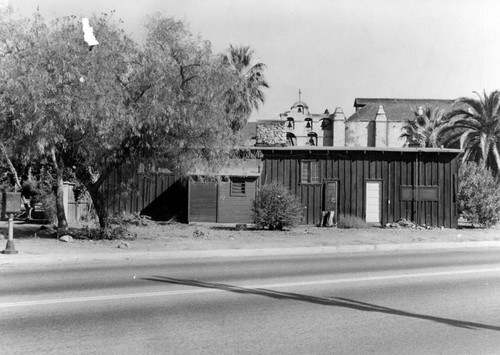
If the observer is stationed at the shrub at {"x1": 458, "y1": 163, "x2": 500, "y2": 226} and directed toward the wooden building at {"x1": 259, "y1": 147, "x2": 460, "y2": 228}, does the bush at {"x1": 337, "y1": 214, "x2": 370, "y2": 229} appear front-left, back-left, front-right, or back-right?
front-left

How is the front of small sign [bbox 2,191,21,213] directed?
toward the camera

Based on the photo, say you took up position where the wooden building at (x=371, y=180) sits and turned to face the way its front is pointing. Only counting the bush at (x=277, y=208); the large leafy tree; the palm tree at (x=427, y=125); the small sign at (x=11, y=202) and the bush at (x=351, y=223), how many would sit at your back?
1

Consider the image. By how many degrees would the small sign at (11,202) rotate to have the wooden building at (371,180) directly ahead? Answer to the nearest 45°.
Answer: approximately 135° to its left

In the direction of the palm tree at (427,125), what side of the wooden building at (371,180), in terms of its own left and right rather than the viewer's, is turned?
back

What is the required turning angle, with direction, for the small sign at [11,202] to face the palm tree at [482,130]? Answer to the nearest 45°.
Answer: approximately 90° to its left

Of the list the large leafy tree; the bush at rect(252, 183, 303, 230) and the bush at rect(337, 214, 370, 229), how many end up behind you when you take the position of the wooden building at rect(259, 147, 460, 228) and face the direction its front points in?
0

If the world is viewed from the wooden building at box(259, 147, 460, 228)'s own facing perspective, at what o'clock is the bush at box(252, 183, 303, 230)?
The bush is roughly at 1 o'clock from the wooden building.

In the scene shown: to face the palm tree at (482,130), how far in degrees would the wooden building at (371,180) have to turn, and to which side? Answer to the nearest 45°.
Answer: approximately 135° to its left

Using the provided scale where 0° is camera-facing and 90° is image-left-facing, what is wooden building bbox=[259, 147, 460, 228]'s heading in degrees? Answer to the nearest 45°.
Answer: approximately 0°

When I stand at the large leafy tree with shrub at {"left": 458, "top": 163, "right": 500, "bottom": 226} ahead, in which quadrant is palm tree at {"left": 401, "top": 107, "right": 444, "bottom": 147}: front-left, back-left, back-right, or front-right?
front-left

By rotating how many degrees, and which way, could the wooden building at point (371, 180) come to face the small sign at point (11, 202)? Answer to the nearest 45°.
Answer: approximately 45° to its right

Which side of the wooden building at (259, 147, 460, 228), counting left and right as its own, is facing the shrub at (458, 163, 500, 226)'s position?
left

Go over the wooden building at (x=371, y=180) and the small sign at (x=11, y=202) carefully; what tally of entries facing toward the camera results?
2
